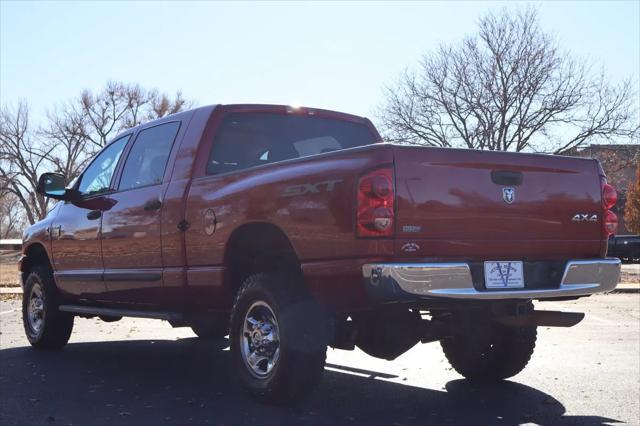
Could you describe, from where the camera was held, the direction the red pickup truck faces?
facing away from the viewer and to the left of the viewer
